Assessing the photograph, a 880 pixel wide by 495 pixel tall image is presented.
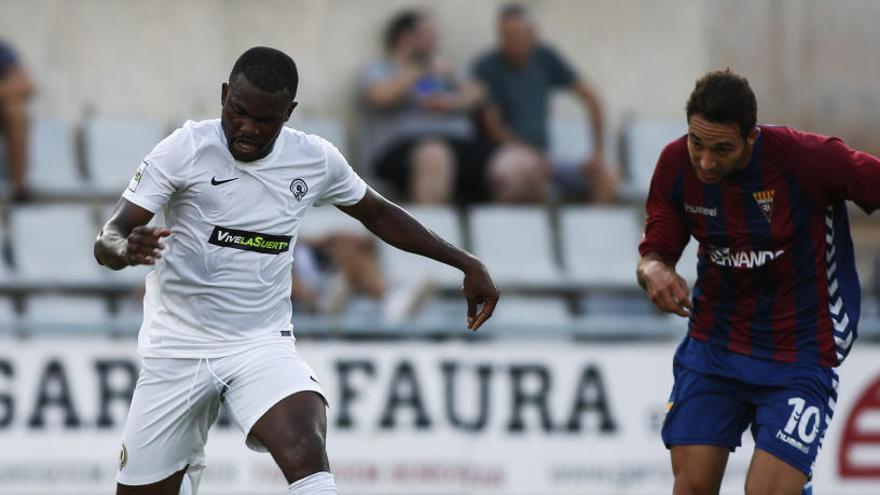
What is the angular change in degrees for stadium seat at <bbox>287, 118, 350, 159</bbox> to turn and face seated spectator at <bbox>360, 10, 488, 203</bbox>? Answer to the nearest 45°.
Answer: approximately 45° to its left

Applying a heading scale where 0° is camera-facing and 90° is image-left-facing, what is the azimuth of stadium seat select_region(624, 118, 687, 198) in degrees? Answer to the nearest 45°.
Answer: approximately 0°

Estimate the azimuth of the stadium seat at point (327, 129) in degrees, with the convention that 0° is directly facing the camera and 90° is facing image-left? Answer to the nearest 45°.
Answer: approximately 0°

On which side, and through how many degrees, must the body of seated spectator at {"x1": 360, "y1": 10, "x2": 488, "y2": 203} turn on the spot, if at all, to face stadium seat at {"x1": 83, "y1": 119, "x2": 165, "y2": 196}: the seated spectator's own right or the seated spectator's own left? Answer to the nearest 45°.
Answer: approximately 90° to the seated spectator's own right

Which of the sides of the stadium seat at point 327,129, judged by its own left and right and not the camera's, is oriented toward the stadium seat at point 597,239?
left
